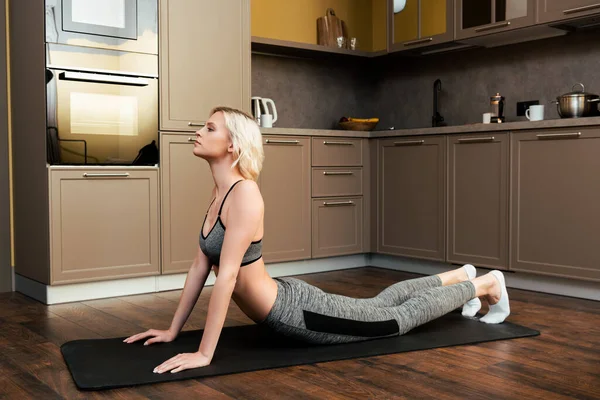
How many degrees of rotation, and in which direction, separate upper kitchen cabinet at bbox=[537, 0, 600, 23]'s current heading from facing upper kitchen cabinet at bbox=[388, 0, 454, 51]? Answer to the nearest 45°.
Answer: approximately 90° to its right

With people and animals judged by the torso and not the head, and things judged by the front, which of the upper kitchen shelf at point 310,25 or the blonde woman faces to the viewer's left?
the blonde woman

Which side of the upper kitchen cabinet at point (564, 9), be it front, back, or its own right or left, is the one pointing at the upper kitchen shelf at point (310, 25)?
right

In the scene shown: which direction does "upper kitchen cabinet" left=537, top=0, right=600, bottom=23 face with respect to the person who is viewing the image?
facing the viewer and to the left of the viewer

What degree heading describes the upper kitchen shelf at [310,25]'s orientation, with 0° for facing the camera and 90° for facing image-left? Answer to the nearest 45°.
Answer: approximately 315°

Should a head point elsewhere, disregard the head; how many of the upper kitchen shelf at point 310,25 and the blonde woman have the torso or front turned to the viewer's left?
1

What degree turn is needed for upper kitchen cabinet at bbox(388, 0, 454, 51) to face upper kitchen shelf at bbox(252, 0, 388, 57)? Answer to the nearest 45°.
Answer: approximately 90° to its right

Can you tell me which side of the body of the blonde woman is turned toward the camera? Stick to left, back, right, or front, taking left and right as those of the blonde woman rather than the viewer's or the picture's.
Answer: left

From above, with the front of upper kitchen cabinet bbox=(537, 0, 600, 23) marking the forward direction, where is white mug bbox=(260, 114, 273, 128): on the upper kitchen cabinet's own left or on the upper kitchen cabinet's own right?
on the upper kitchen cabinet's own right

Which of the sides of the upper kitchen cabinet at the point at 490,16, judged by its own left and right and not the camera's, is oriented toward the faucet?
right

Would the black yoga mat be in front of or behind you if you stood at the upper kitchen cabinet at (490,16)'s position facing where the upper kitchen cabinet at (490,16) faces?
in front

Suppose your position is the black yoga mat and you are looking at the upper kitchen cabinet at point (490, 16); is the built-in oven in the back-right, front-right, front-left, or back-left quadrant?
front-left

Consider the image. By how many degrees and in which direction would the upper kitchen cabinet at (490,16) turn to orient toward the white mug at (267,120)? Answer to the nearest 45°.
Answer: approximately 45° to its right
